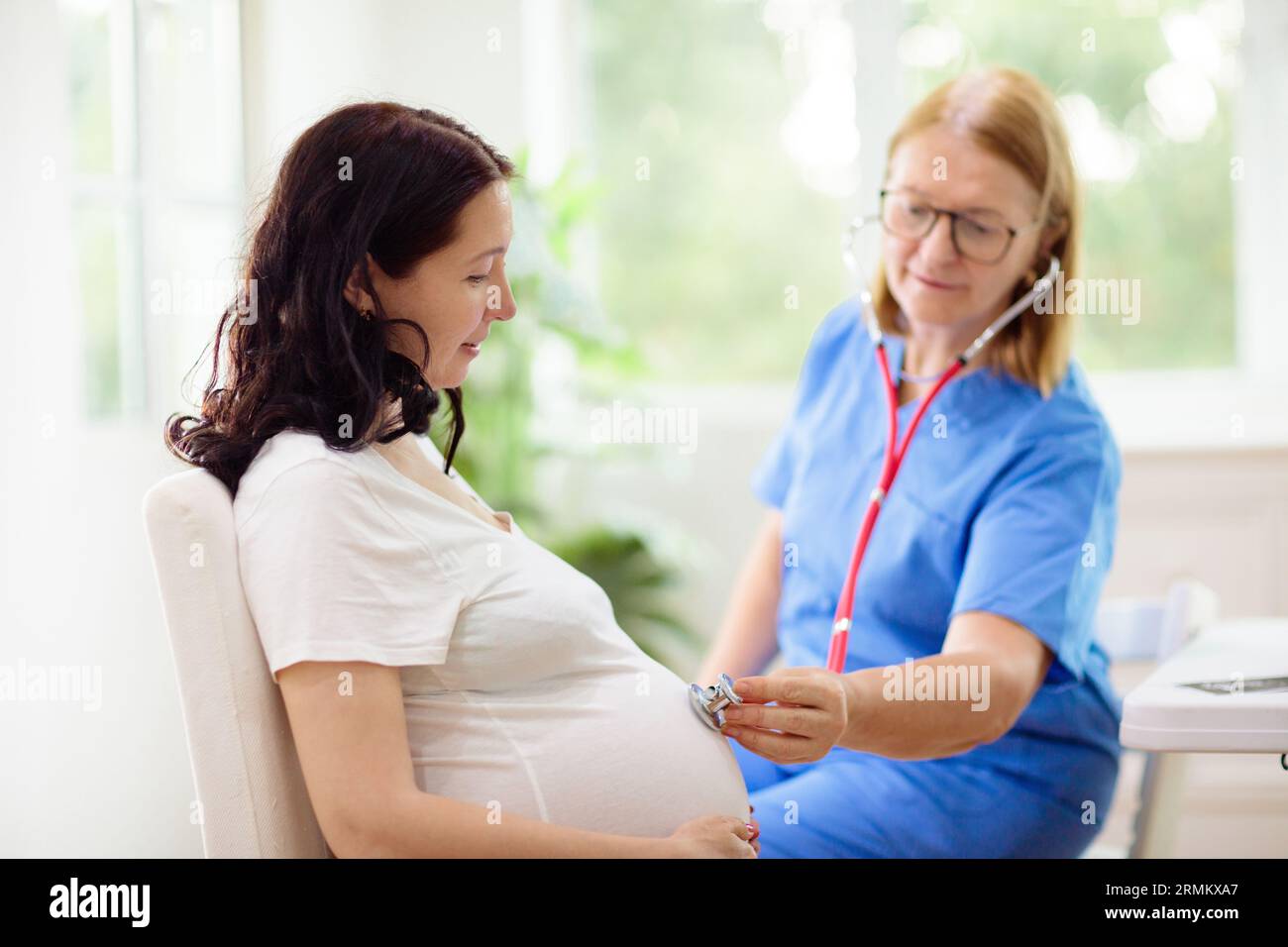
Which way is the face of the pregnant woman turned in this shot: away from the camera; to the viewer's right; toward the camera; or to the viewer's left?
to the viewer's right

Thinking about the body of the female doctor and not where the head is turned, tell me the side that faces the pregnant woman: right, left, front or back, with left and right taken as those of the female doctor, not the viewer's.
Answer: front

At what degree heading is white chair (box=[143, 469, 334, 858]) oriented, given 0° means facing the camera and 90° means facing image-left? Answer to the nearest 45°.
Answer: approximately 270°

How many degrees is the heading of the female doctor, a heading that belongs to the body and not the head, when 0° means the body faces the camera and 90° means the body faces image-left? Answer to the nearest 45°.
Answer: approximately 45°

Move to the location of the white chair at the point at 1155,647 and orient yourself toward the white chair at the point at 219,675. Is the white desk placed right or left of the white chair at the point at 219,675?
left

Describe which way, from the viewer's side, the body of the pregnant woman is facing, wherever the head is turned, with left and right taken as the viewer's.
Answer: facing to the right of the viewer

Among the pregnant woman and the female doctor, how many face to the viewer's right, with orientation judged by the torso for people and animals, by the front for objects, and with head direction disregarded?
1
